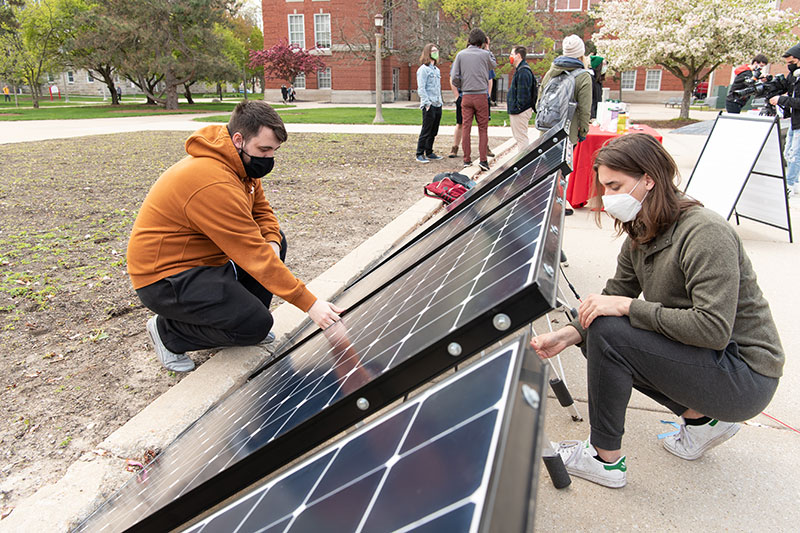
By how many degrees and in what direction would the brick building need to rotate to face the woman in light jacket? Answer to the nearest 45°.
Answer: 0° — it already faces them

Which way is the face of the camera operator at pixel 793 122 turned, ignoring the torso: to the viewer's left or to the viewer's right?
to the viewer's left

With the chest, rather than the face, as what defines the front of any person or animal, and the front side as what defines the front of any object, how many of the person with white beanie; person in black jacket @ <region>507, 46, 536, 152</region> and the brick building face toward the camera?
1

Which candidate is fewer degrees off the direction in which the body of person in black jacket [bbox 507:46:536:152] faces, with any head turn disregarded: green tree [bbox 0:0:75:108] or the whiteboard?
the green tree

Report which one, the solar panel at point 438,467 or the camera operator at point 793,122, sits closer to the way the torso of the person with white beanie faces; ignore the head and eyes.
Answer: the camera operator

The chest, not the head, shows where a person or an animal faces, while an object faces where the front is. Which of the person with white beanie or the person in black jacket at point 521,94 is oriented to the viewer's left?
the person in black jacket

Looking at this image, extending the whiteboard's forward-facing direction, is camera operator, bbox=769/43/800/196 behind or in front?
behind

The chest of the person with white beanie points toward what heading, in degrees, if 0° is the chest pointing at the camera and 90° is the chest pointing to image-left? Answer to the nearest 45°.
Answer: approximately 225°

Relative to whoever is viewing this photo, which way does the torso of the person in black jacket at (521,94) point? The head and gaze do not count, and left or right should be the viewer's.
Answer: facing to the left of the viewer

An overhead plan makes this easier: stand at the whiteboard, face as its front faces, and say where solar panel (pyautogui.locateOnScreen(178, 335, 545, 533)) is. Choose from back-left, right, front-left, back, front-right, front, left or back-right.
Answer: front-left
